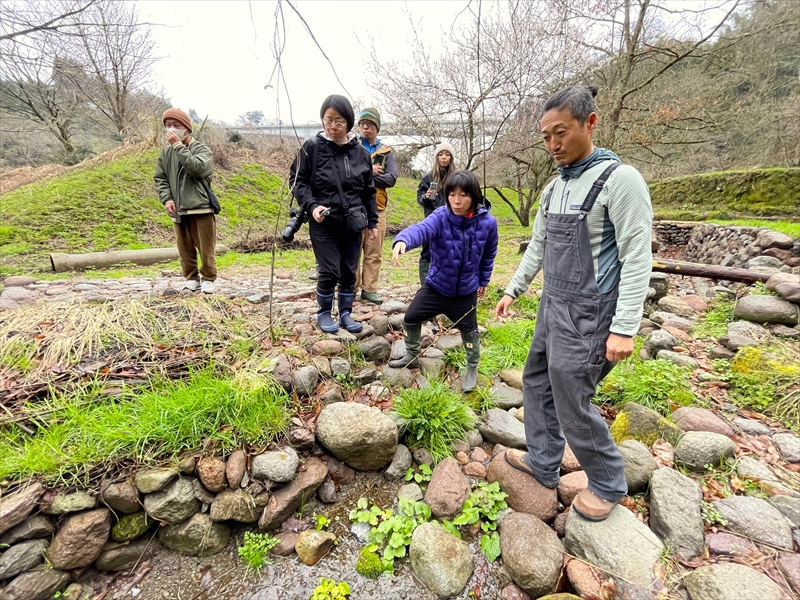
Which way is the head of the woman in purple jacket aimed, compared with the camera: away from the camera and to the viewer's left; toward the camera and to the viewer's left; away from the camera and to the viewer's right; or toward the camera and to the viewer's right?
toward the camera and to the viewer's left

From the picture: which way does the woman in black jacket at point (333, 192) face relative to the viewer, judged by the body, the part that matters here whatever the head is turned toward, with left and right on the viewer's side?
facing the viewer

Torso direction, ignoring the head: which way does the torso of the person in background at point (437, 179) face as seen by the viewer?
toward the camera

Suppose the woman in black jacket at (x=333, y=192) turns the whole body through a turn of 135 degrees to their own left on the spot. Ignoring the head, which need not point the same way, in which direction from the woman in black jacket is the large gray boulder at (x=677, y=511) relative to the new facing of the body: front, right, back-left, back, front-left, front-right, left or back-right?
right

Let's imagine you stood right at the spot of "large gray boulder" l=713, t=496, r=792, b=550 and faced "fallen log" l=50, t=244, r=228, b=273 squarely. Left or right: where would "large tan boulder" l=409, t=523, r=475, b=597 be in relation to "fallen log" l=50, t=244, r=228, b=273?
left

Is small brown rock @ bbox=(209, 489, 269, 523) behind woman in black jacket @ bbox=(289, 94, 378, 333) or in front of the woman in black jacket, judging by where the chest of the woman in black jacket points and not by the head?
in front

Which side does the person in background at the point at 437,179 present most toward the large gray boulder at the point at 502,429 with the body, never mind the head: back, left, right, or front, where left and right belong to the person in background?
front

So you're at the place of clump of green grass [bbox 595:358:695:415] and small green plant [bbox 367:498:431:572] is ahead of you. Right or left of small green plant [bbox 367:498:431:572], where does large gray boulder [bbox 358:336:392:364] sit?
right

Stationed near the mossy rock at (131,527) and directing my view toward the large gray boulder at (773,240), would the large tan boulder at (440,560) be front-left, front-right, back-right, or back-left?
front-right

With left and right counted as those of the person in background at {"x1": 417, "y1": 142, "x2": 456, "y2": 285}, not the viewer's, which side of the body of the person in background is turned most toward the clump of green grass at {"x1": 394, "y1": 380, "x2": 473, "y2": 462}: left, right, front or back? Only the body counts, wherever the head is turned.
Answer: front

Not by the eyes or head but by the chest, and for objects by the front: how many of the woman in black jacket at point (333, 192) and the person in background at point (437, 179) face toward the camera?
2
